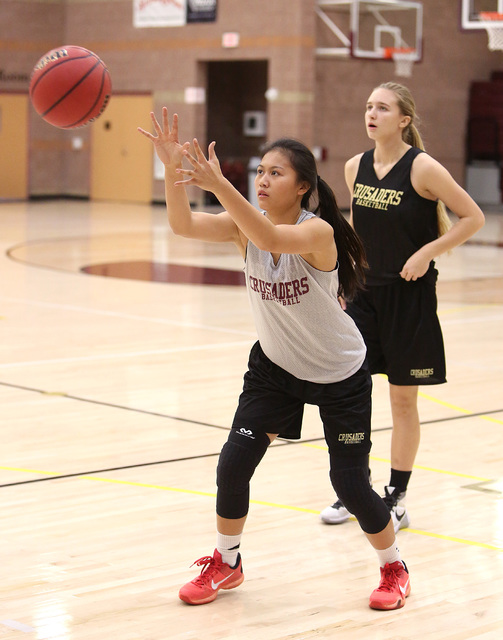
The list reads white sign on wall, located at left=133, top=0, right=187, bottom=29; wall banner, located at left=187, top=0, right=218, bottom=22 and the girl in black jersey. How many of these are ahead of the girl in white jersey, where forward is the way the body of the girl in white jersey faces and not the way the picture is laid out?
0

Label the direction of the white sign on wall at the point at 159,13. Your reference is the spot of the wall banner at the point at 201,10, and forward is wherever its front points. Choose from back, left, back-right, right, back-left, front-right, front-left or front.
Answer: back-right

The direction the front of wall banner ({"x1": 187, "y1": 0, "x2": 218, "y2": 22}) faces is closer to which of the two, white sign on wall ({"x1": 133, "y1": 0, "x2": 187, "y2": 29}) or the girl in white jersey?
the girl in white jersey

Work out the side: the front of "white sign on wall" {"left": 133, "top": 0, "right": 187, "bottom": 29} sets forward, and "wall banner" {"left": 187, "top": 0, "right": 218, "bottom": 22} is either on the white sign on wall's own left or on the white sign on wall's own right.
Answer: on the white sign on wall's own left

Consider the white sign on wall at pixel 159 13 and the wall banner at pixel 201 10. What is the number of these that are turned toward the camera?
2

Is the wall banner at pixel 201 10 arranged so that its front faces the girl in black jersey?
yes

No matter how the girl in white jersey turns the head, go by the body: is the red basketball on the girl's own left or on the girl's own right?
on the girl's own right

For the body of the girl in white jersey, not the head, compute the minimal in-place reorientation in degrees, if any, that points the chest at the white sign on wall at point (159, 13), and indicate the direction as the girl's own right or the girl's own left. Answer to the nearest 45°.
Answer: approximately 135° to the girl's own right

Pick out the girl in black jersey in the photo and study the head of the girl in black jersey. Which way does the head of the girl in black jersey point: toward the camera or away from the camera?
toward the camera

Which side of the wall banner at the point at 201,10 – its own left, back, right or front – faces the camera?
front

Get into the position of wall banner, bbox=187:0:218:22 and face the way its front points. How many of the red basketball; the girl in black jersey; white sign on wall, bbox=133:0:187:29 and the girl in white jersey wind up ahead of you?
3

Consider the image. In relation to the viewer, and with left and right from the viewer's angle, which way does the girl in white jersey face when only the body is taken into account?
facing the viewer and to the left of the viewer

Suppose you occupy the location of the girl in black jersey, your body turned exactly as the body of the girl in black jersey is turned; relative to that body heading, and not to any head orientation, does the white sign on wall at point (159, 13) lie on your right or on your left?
on your right

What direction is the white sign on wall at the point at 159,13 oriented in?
toward the camera

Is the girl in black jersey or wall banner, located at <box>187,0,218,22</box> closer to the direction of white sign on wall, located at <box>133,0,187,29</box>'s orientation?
the girl in black jersey
